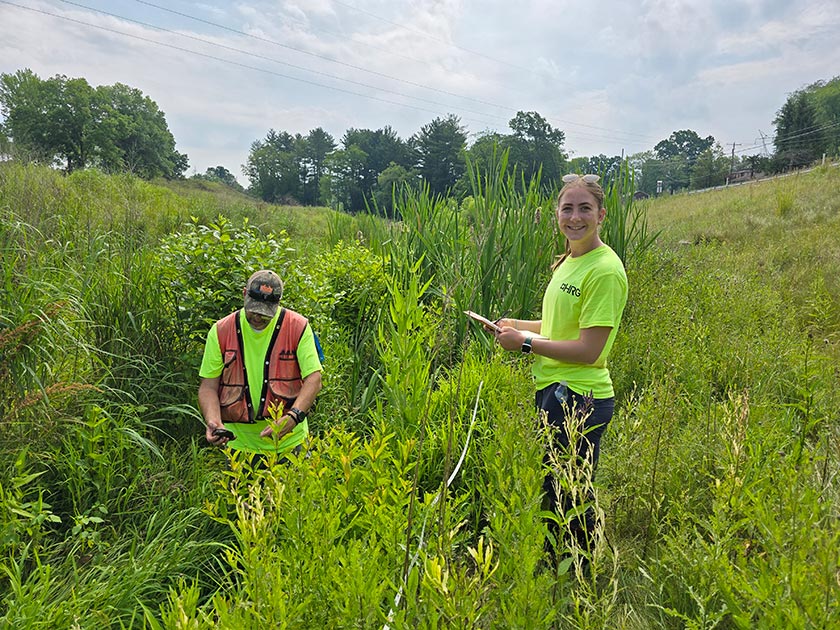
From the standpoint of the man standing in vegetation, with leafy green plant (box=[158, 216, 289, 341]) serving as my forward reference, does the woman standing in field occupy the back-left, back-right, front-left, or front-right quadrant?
back-right

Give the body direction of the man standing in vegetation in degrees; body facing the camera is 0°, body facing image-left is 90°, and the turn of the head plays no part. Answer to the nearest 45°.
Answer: approximately 0°

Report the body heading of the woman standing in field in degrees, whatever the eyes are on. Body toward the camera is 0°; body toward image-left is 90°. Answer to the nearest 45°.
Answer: approximately 45°

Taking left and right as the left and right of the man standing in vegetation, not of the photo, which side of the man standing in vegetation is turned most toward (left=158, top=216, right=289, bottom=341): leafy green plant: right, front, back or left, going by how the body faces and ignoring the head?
back

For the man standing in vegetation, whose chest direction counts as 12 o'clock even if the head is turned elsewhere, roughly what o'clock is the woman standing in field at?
The woman standing in field is roughly at 10 o'clock from the man standing in vegetation.

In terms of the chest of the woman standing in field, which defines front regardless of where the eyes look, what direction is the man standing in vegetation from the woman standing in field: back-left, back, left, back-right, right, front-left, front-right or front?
front-right

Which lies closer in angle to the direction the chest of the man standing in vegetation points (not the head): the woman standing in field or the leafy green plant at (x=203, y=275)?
the woman standing in field

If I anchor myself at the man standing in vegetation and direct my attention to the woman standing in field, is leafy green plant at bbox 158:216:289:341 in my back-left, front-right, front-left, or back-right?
back-left

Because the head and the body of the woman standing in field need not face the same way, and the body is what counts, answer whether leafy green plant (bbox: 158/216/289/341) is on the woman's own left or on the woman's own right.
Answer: on the woman's own right
